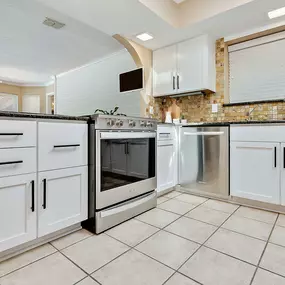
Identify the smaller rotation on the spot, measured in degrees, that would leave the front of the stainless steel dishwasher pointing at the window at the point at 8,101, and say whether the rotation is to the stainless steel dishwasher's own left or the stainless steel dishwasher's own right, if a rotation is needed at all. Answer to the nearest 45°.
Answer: approximately 90° to the stainless steel dishwasher's own right

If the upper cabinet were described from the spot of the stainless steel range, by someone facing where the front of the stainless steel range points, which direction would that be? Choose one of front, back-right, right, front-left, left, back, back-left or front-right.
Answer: left

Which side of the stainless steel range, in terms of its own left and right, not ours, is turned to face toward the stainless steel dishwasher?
left

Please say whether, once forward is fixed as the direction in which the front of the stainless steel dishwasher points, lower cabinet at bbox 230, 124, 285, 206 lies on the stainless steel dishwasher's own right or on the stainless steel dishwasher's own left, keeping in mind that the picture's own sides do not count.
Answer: on the stainless steel dishwasher's own left

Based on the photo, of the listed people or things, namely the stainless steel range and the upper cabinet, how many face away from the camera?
0

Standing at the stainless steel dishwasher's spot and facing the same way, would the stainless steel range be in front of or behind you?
in front

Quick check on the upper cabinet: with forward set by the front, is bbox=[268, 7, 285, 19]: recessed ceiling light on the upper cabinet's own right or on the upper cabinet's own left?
on the upper cabinet's own left

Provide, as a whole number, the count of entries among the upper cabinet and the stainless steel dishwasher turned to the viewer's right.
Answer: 0

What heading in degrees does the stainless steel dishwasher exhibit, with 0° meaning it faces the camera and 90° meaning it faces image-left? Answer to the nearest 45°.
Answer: approximately 45°

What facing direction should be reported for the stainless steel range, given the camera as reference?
facing the viewer and to the right of the viewer
